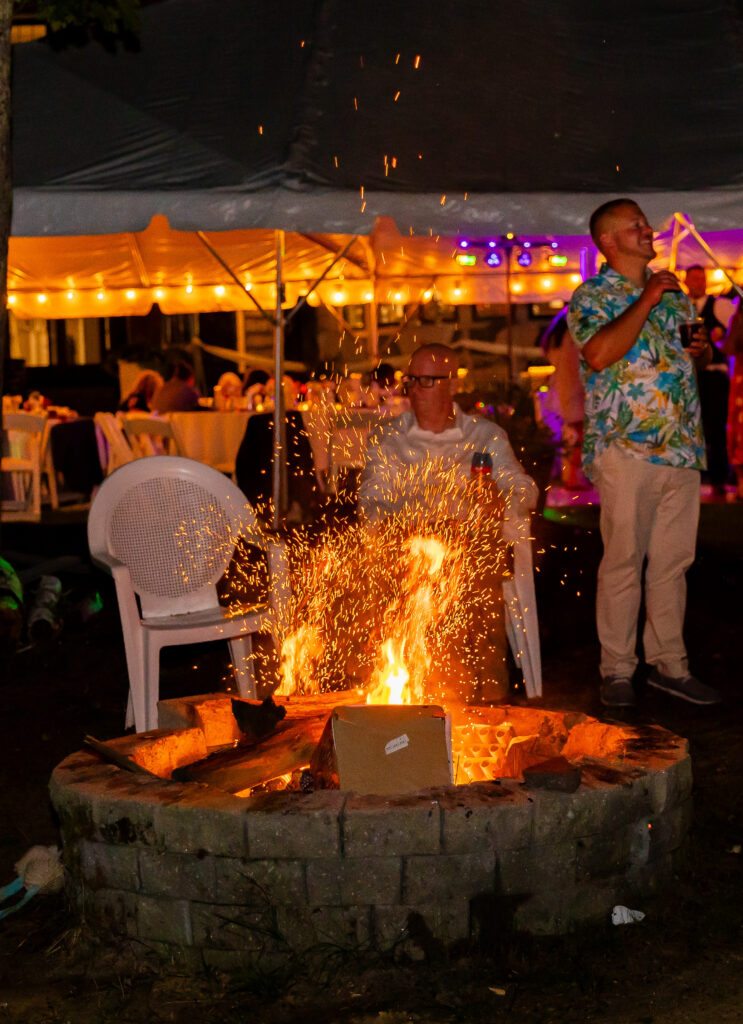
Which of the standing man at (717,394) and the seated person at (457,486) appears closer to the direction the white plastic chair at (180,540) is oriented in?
the seated person

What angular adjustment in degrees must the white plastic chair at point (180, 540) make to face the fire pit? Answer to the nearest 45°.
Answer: approximately 45° to its right

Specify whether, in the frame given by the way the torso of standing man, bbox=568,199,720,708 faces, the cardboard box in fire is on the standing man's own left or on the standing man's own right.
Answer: on the standing man's own right
